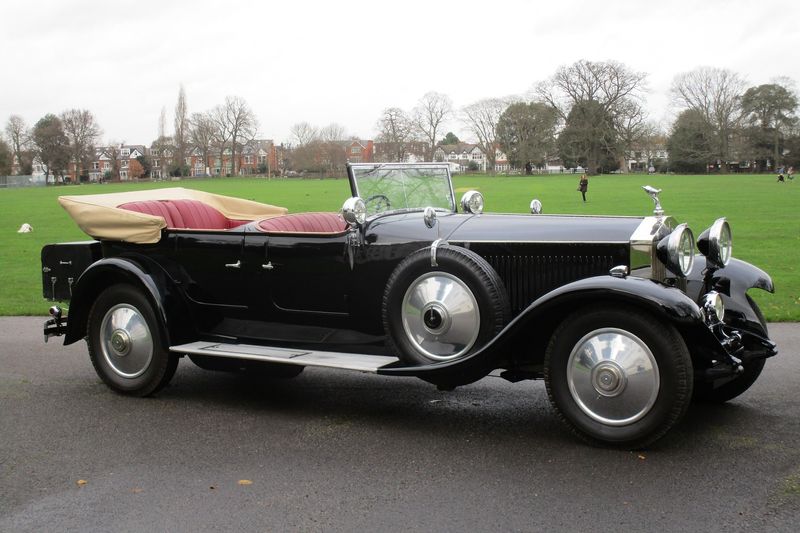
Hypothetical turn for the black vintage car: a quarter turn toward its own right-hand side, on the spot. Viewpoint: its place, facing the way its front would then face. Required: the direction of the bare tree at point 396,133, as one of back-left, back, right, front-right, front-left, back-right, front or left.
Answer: back-right

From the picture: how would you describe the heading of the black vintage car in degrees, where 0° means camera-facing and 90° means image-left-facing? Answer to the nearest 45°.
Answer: approximately 315°
